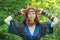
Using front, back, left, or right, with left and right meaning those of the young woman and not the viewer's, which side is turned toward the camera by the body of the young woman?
front
